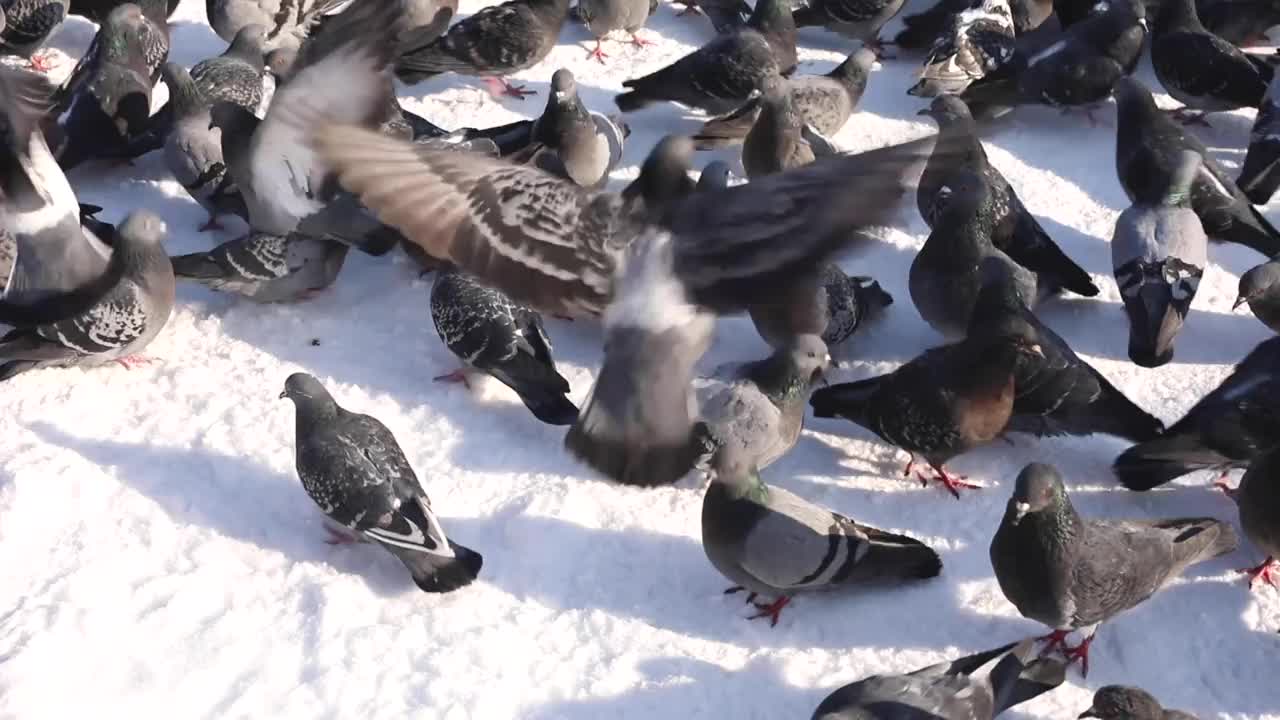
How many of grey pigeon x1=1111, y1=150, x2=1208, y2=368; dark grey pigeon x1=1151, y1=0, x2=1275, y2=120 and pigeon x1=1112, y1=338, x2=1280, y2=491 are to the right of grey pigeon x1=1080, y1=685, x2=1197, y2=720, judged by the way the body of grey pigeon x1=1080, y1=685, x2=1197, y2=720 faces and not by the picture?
3

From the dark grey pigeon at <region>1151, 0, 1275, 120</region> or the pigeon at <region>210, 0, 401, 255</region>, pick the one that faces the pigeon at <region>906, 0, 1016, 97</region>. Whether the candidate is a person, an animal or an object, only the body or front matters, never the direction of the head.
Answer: the dark grey pigeon

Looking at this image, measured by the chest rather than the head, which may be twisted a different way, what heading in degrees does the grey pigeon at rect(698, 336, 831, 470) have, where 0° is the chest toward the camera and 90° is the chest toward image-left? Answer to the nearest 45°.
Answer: approximately 270°

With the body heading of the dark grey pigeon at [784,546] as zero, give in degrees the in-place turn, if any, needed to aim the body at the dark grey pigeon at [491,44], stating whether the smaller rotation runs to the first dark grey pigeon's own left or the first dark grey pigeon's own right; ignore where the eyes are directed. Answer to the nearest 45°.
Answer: approximately 45° to the first dark grey pigeon's own right

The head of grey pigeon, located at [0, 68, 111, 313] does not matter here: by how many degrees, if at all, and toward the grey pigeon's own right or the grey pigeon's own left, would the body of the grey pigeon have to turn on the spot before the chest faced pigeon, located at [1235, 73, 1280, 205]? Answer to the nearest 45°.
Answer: approximately 135° to the grey pigeon's own right

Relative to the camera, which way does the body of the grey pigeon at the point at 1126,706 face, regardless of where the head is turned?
to the viewer's left

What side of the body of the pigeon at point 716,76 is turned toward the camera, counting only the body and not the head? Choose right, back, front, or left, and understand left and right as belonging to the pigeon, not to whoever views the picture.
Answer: right

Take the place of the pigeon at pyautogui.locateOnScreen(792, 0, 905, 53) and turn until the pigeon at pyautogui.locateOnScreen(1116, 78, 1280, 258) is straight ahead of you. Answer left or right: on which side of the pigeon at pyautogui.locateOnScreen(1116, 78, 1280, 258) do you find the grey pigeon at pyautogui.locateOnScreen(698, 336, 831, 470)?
right

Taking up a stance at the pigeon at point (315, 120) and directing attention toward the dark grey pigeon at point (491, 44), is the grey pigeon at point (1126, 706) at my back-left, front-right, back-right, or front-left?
back-right

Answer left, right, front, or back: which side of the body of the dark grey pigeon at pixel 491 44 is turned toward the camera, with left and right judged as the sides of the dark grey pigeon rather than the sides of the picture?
right

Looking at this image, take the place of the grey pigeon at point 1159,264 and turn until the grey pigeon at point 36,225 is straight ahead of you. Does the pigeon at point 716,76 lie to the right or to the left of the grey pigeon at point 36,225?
right

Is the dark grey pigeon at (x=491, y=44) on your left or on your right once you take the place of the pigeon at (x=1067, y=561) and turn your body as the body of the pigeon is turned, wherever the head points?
on your right

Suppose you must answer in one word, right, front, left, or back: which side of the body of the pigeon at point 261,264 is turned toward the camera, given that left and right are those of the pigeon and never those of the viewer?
right

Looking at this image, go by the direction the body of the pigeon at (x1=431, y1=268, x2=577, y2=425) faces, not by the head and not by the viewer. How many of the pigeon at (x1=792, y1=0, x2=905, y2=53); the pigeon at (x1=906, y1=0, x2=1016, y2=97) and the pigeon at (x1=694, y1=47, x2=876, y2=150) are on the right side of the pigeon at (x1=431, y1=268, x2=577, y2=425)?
3

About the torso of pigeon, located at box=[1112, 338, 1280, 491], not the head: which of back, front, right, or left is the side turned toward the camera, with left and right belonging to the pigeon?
right
